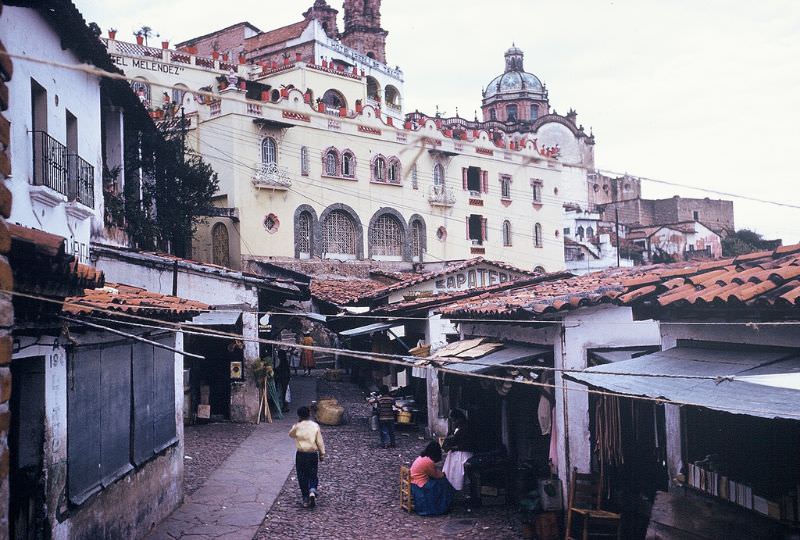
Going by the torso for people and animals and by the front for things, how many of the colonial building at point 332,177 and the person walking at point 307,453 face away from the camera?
1

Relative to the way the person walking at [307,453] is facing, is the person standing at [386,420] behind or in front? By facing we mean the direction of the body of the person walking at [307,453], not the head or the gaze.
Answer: in front

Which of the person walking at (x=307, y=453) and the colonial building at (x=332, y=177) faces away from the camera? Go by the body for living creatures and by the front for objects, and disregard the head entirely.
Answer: the person walking

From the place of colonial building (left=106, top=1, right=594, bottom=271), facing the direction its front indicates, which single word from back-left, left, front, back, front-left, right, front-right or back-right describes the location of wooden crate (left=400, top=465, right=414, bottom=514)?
front-right

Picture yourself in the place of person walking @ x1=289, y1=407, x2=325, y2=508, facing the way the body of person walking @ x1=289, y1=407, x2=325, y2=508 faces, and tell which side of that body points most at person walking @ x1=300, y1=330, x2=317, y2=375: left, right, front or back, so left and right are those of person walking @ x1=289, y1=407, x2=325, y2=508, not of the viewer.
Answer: front

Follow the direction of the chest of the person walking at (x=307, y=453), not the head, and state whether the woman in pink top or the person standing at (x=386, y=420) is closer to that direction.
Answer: the person standing

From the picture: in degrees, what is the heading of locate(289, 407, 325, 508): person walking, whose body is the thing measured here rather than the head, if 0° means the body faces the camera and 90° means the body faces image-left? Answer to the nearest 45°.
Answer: approximately 180°

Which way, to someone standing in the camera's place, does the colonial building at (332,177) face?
facing the viewer and to the right of the viewer

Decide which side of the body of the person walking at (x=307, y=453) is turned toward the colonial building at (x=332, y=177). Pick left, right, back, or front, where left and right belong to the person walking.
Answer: front

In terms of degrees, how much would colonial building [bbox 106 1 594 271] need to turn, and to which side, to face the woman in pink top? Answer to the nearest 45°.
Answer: approximately 45° to its right
